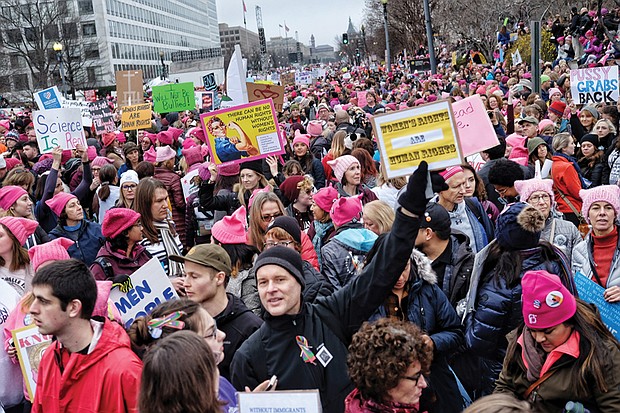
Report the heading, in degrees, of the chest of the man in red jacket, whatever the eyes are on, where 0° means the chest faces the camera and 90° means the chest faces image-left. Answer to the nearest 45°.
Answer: approximately 45°

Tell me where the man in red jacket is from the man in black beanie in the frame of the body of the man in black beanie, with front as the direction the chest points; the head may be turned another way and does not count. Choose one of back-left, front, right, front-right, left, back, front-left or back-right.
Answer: right

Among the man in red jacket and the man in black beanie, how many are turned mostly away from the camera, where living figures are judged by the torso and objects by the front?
0

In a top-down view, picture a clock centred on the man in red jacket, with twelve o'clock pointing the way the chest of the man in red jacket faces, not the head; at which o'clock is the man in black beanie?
The man in black beanie is roughly at 8 o'clock from the man in red jacket.

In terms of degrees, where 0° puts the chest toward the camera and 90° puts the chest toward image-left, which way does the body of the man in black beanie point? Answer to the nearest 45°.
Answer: approximately 0°
